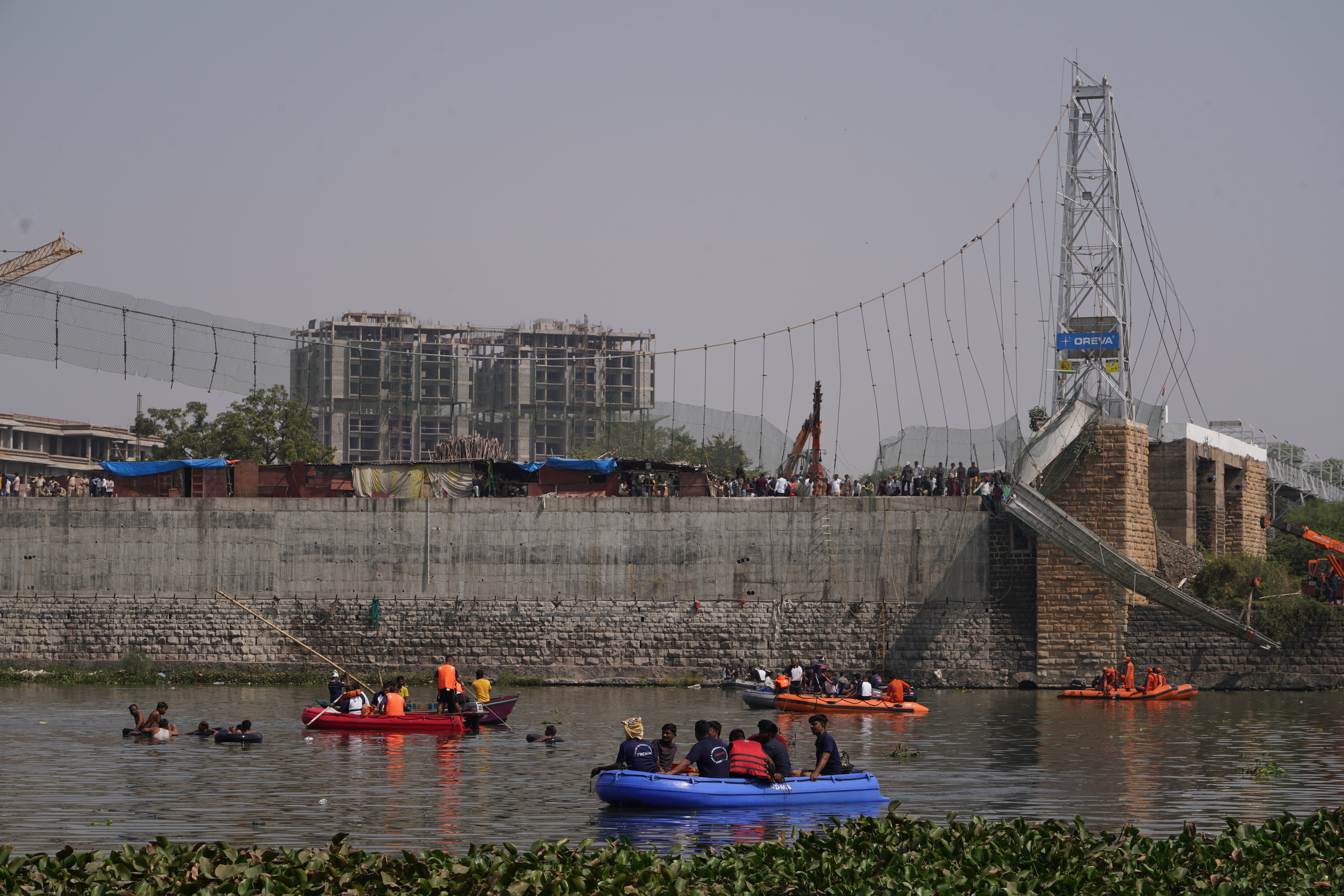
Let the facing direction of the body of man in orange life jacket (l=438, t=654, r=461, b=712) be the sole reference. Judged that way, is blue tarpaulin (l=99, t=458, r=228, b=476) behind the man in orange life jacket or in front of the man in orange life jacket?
in front

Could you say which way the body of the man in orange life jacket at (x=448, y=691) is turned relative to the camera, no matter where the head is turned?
away from the camera

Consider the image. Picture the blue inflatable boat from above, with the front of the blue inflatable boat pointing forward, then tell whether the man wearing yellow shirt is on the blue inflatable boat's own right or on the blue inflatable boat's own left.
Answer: on the blue inflatable boat's own right

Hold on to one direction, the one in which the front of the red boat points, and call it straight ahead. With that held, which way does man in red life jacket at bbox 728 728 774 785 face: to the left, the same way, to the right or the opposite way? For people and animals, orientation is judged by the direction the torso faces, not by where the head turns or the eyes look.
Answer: to the right

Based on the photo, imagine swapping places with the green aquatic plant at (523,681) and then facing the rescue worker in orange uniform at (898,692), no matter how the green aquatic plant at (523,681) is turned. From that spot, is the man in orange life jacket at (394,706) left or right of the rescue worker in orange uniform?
right

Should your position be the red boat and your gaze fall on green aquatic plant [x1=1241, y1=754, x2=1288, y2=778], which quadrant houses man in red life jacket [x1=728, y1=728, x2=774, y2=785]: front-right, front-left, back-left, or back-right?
front-right

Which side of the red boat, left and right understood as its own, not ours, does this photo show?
left

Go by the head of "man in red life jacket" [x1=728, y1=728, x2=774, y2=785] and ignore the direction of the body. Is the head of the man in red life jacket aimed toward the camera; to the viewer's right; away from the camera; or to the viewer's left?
away from the camera

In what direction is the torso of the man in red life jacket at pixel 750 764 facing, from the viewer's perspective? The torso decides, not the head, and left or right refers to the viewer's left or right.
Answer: facing away from the viewer

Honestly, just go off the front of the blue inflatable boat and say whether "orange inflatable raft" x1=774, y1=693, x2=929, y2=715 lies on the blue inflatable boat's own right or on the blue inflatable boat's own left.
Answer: on the blue inflatable boat's own right

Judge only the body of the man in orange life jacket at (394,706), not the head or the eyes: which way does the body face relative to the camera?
away from the camera
